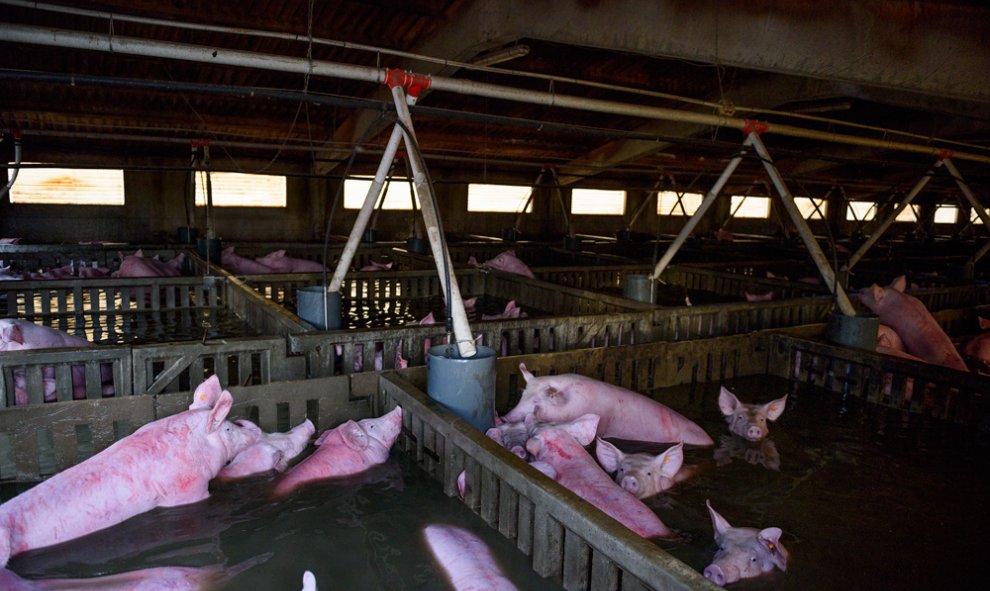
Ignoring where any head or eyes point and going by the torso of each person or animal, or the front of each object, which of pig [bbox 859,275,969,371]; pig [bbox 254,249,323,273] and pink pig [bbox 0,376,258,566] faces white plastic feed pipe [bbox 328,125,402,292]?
the pink pig

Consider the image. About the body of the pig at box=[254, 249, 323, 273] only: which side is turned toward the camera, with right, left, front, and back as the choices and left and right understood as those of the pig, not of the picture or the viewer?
left

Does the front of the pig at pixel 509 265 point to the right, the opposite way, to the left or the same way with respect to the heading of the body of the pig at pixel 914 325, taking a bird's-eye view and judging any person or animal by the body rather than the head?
the same way

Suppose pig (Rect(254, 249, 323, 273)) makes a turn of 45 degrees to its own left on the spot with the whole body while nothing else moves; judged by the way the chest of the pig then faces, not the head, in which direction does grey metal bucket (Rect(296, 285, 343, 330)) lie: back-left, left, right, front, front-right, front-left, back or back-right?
front-left

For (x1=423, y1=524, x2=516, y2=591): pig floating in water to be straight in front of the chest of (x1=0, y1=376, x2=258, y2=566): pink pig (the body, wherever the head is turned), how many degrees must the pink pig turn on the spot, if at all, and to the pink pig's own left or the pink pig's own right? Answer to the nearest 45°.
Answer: approximately 90° to the pink pig's own right

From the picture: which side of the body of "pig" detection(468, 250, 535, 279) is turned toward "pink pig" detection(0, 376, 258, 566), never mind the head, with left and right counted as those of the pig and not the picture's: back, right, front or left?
left

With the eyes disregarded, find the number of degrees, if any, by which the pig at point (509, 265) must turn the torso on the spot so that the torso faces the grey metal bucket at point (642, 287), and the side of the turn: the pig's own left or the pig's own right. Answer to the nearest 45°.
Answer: approximately 135° to the pig's own left

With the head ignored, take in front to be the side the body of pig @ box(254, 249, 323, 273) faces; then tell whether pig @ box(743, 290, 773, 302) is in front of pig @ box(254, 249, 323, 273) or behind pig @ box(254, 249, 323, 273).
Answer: behind

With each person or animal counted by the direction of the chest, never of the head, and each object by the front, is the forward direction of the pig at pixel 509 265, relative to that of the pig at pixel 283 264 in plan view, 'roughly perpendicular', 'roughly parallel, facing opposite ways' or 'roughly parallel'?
roughly parallel

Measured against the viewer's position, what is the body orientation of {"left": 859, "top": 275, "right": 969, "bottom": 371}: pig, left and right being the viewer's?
facing away from the viewer and to the left of the viewer

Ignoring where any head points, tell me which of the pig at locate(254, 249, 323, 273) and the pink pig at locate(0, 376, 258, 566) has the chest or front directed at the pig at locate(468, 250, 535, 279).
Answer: the pink pig

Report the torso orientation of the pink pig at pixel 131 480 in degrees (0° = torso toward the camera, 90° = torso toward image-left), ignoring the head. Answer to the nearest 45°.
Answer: approximately 225°

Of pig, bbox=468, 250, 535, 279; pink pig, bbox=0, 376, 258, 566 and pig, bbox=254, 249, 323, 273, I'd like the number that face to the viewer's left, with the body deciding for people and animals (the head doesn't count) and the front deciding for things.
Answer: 2

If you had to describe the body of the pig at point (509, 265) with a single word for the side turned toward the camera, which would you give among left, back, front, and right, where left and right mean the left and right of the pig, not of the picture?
left

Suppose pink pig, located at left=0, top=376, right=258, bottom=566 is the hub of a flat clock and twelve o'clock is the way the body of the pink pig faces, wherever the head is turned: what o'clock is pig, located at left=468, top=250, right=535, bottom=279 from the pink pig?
The pig is roughly at 12 o'clock from the pink pig.

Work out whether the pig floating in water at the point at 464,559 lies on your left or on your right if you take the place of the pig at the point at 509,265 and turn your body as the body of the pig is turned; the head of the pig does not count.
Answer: on your left

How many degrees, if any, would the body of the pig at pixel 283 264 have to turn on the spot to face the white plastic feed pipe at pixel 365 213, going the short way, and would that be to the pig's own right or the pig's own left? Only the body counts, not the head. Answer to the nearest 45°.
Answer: approximately 90° to the pig's own left
